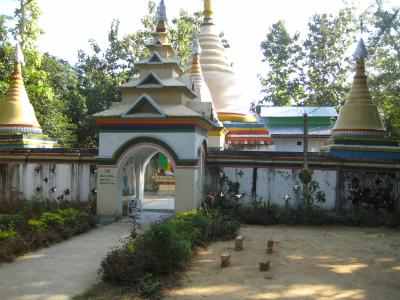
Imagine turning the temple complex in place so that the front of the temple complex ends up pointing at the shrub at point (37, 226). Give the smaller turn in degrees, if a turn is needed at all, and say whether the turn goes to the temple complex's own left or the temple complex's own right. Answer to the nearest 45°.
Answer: approximately 45° to the temple complex's own right

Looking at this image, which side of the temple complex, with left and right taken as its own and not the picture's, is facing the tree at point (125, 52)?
back

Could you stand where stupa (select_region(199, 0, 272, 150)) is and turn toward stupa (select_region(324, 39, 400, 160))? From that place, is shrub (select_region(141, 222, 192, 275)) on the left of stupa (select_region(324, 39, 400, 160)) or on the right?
right

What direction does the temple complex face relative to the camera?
toward the camera

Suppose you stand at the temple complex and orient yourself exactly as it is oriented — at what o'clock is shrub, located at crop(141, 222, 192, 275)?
The shrub is roughly at 12 o'clock from the temple complex.

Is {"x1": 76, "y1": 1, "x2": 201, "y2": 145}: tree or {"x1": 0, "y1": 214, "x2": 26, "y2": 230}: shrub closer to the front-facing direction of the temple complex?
the shrub

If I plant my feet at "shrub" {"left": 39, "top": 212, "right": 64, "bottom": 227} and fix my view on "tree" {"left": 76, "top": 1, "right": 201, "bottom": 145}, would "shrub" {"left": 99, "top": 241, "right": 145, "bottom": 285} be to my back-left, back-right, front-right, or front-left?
back-right

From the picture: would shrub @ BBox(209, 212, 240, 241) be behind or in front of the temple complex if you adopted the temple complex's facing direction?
in front

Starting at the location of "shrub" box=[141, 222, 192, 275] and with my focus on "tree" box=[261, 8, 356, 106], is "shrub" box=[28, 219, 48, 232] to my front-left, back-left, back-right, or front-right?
front-left

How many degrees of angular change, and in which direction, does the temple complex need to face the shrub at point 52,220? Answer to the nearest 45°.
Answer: approximately 45° to its right

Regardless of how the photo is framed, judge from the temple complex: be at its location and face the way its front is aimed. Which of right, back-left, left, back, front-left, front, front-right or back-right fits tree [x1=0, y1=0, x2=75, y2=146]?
back-right

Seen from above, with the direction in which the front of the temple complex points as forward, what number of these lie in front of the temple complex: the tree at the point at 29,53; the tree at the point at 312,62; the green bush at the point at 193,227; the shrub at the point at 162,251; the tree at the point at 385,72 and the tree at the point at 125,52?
2

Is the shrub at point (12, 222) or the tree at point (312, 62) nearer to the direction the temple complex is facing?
the shrub
